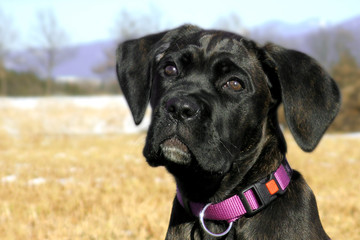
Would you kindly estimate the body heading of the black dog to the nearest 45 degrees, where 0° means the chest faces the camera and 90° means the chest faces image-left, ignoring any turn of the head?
approximately 45°
